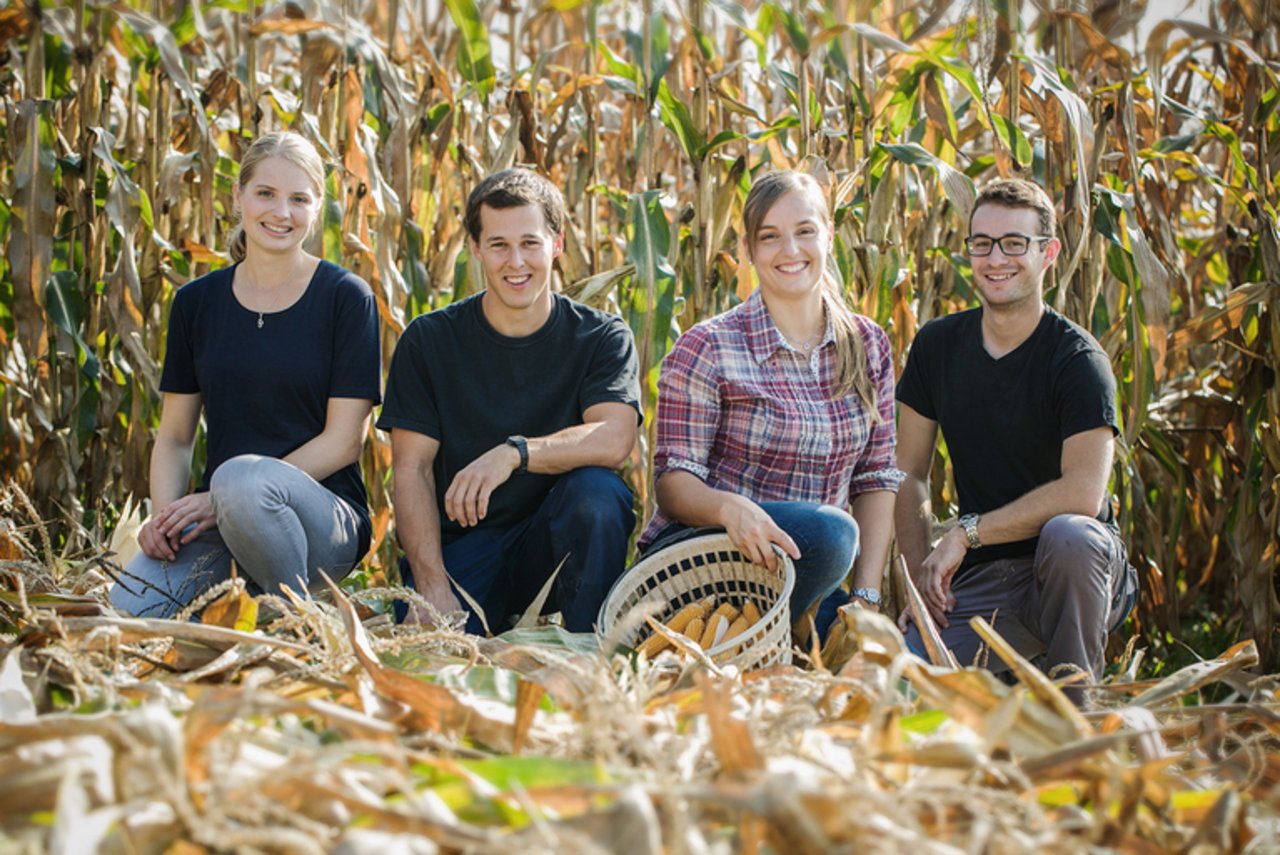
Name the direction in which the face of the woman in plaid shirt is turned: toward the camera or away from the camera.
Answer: toward the camera

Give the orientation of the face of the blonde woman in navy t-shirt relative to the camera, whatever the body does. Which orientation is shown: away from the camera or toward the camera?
toward the camera

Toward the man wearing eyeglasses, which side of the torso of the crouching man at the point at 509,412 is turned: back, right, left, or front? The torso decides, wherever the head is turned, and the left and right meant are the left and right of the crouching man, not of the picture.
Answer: left

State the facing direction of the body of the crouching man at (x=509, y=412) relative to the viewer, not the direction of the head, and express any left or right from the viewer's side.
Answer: facing the viewer

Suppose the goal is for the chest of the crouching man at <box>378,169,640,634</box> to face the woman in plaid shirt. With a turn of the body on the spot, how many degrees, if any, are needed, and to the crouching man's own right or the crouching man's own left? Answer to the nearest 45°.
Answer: approximately 90° to the crouching man's own left

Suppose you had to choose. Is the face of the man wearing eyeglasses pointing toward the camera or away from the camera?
toward the camera

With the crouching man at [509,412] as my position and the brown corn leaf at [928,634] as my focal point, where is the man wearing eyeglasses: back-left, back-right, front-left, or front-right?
front-left

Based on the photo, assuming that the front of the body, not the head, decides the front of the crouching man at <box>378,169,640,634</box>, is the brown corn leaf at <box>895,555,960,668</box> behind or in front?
in front

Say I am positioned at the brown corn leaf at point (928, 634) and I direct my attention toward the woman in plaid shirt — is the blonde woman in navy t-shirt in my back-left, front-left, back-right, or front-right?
front-left
